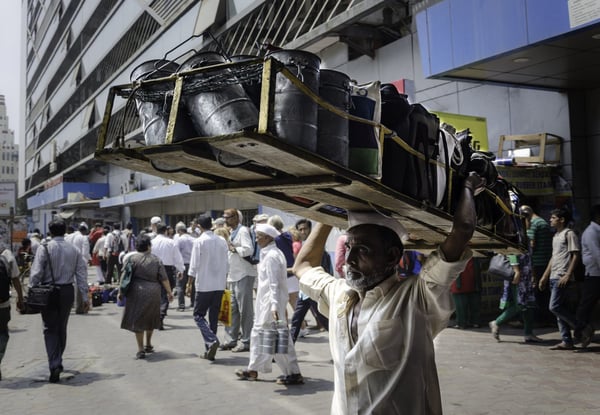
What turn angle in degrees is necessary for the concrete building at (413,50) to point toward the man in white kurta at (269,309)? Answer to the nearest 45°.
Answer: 0° — it already faces them

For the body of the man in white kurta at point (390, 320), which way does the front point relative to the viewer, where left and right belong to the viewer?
facing the viewer and to the left of the viewer

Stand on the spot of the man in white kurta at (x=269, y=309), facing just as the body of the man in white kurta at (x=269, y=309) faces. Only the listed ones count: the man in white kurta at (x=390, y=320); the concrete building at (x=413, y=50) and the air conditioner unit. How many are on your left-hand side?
1

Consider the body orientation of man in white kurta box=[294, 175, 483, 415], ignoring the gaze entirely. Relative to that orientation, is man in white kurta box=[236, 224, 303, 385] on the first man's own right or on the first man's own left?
on the first man's own right

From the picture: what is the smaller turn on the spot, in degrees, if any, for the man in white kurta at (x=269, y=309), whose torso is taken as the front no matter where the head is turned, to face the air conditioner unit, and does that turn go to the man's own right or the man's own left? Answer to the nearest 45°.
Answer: approximately 90° to the man's own right

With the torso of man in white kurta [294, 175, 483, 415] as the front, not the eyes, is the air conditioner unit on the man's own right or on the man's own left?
on the man's own right

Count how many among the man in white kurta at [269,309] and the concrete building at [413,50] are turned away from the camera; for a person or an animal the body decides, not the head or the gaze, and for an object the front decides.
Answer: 0
